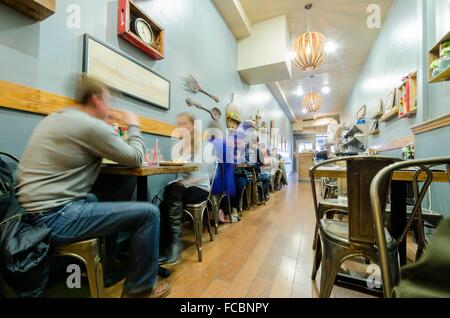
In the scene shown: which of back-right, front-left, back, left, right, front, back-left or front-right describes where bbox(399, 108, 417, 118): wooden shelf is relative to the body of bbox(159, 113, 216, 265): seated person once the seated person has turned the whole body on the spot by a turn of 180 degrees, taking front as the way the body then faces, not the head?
front-right

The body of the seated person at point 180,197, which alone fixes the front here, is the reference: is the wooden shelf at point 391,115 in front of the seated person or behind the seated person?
behind

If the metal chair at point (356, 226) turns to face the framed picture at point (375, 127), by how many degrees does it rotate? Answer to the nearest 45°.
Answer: approximately 45° to its right

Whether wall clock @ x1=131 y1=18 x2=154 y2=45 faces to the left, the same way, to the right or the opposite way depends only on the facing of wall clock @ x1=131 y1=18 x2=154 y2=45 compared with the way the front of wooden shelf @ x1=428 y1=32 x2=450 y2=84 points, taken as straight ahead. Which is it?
the opposite way

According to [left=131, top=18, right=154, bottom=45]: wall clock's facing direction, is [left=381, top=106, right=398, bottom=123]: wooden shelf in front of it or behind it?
in front

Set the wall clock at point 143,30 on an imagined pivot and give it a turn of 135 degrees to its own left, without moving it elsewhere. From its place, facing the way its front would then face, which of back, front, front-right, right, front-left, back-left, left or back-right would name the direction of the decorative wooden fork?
front-right

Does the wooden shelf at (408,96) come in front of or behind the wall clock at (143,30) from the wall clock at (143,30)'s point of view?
in front

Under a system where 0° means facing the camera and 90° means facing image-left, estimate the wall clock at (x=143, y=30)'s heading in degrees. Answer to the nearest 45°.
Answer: approximately 315°

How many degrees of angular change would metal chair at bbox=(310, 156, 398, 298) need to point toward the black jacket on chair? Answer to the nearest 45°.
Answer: approximately 90° to its left
